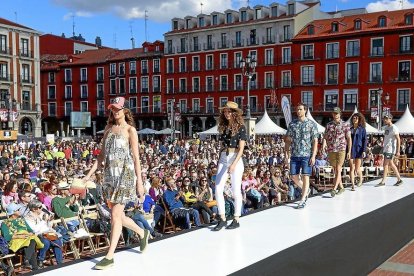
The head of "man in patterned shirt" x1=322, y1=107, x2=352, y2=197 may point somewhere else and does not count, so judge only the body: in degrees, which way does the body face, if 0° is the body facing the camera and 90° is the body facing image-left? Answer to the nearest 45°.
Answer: approximately 0°

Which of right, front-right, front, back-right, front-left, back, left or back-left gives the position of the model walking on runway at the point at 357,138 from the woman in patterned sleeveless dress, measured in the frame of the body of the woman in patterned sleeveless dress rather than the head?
back

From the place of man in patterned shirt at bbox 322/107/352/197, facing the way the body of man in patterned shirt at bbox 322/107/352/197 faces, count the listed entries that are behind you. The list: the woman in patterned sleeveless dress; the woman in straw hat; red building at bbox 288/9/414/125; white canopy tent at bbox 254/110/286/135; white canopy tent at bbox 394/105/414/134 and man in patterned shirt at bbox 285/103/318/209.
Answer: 3

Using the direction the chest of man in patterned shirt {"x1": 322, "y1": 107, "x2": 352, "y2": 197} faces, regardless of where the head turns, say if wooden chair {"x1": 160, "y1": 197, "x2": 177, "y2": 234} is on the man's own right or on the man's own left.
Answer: on the man's own right

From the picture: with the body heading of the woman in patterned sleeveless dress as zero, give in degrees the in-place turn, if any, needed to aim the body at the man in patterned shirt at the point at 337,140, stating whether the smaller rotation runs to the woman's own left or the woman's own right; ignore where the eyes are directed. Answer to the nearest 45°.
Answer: approximately 180°

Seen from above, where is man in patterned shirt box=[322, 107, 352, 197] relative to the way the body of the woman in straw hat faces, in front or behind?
behind

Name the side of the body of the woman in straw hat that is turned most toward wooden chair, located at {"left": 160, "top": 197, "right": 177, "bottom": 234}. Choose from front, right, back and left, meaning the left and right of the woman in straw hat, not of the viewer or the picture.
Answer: right

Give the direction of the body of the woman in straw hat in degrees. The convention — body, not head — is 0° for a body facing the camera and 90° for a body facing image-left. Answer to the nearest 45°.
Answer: approximately 45°

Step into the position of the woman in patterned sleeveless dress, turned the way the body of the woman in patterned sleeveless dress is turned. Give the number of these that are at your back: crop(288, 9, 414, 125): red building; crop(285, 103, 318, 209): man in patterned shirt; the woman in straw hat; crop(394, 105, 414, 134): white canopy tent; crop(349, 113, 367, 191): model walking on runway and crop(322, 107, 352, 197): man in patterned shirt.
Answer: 6
